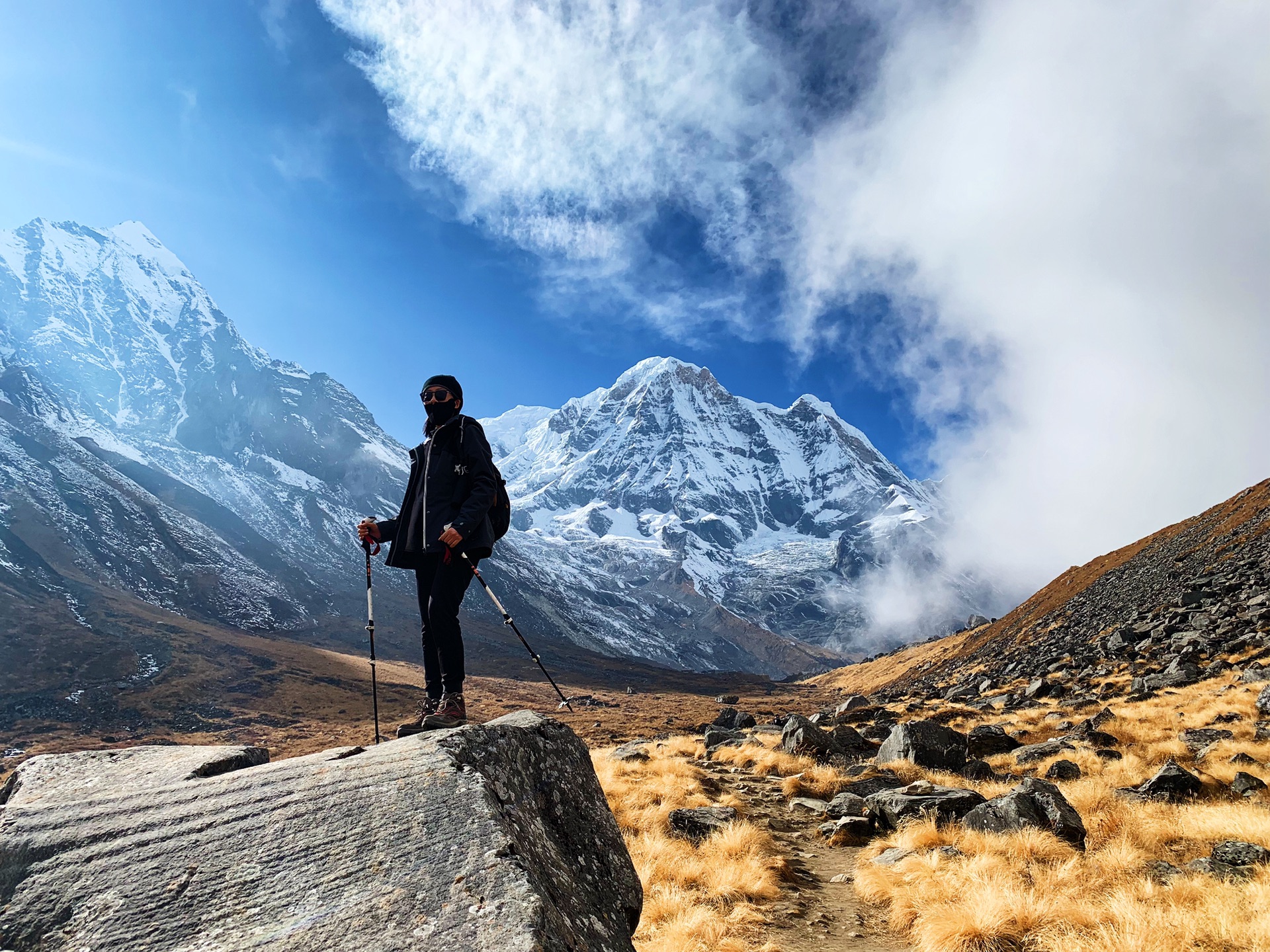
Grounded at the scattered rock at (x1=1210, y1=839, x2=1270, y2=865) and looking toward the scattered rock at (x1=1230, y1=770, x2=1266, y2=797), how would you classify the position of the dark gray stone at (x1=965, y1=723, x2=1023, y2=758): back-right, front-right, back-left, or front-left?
front-left

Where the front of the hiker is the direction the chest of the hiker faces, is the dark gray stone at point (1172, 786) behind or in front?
behind

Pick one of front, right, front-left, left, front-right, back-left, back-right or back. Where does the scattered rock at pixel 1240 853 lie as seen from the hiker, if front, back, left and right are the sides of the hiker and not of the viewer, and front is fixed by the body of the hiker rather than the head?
back-left

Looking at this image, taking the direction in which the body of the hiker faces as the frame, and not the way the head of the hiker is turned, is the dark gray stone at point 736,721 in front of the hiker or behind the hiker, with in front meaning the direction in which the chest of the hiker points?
behind

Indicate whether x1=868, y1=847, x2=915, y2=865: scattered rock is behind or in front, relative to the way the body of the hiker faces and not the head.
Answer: behind

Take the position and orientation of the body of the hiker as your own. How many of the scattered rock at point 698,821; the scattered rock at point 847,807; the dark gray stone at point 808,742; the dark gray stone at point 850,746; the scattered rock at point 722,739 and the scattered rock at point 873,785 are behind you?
6

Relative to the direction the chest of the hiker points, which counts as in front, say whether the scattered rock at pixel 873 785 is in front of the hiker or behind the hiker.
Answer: behind

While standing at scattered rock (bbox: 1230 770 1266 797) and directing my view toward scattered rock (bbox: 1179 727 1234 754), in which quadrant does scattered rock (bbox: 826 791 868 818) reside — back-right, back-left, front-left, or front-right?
back-left

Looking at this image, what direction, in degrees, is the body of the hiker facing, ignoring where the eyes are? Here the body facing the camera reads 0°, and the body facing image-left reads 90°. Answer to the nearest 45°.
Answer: approximately 45°
